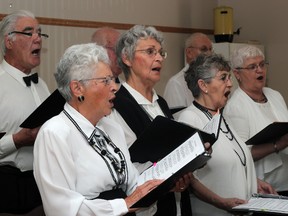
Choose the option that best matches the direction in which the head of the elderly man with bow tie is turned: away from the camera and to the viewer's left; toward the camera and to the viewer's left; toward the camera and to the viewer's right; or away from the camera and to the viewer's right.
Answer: toward the camera and to the viewer's right

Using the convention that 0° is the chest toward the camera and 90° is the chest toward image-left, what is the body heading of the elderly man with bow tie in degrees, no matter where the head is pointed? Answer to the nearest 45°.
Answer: approximately 315°
